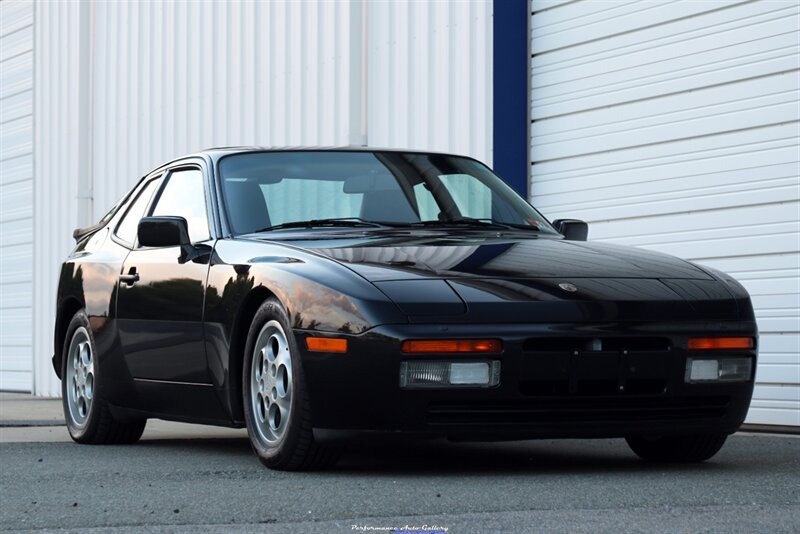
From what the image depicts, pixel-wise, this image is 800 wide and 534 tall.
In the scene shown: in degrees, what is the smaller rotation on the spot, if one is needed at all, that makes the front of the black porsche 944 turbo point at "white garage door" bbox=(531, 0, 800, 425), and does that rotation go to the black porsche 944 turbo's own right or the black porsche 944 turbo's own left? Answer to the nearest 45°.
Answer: approximately 90° to the black porsche 944 turbo's own left

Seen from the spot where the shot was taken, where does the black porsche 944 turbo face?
facing the viewer and to the right of the viewer
